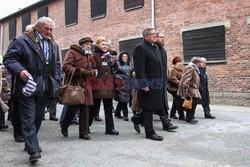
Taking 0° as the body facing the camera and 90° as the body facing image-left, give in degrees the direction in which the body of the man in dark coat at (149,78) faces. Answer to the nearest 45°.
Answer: approximately 315°

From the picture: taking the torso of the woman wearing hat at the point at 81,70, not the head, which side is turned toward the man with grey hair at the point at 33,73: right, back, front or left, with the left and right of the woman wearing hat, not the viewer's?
right

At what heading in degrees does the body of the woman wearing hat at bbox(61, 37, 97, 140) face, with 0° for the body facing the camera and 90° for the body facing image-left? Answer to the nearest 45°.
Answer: approximately 315°

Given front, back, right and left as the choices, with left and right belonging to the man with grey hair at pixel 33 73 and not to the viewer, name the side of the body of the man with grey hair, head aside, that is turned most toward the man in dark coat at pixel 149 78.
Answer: left

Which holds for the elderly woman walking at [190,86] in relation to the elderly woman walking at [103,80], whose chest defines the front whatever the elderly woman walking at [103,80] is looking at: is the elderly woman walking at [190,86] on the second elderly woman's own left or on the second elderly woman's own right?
on the second elderly woman's own left

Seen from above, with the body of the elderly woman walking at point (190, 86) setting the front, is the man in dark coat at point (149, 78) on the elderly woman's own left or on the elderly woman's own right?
on the elderly woman's own right

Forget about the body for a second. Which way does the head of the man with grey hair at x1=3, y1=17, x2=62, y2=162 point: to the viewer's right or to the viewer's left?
to the viewer's right

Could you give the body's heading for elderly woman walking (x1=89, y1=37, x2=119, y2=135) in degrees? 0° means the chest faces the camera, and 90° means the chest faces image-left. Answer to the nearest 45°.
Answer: approximately 315°
